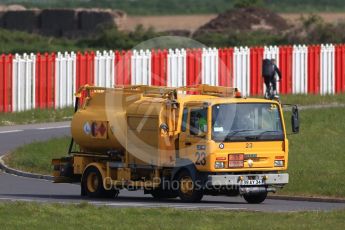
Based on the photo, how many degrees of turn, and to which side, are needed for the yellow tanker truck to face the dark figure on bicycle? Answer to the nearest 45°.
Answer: approximately 135° to its left

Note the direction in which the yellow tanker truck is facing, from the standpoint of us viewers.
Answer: facing the viewer and to the right of the viewer

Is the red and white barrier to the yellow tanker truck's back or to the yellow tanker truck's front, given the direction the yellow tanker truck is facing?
to the back
